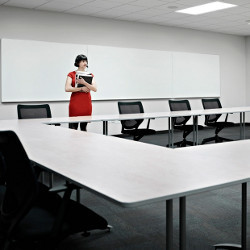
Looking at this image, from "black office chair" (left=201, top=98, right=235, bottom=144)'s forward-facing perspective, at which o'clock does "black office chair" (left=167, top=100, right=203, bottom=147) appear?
"black office chair" (left=167, top=100, right=203, bottom=147) is roughly at 3 o'clock from "black office chair" (left=201, top=98, right=235, bottom=144).

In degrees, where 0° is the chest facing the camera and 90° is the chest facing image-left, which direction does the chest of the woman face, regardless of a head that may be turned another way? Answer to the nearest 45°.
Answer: approximately 0°

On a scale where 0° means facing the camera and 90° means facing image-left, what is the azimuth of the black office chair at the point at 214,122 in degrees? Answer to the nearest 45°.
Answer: approximately 315°

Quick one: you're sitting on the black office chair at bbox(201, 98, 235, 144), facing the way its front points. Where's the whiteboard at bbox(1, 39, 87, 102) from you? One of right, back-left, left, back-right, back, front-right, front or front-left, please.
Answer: back-right

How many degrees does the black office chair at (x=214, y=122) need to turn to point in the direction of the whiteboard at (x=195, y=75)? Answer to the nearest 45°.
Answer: approximately 135° to its left

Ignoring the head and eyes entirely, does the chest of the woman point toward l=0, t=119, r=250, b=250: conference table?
yes

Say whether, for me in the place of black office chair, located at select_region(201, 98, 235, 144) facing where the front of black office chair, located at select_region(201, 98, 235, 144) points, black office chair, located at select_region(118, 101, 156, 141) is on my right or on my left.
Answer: on my right

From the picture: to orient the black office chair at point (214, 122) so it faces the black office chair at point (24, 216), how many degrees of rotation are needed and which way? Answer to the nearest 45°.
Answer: approximately 45° to its right

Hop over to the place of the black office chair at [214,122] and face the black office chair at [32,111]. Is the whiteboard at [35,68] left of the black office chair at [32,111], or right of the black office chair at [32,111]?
right

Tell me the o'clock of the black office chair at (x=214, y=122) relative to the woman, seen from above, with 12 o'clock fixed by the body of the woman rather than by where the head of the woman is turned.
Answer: The black office chair is roughly at 8 o'clock from the woman.

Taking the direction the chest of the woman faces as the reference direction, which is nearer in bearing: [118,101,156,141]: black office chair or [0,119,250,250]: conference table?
the conference table
